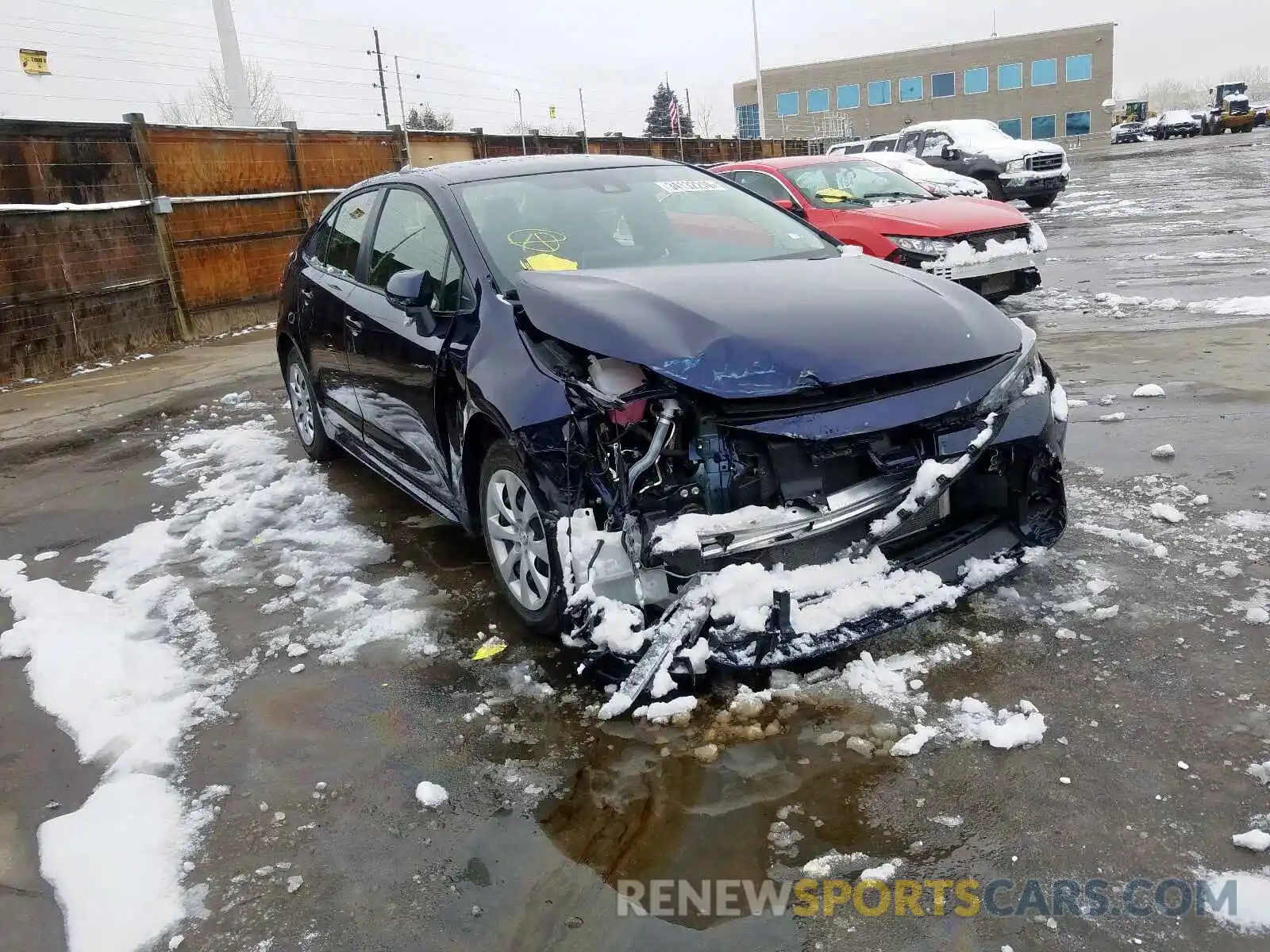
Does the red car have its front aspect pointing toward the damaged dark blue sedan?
no

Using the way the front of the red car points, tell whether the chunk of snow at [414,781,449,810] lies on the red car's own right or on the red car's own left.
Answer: on the red car's own right

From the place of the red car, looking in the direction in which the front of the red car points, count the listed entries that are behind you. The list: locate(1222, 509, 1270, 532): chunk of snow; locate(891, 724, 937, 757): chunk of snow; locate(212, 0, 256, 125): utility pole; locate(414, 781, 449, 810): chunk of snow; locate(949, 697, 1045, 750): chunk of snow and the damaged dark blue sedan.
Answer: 1

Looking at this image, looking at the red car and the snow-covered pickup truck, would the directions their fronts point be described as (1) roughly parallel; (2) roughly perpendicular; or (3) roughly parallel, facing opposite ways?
roughly parallel

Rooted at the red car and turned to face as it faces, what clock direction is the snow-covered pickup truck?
The snow-covered pickup truck is roughly at 8 o'clock from the red car.

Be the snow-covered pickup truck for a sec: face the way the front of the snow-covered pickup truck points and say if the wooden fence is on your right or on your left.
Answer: on your right

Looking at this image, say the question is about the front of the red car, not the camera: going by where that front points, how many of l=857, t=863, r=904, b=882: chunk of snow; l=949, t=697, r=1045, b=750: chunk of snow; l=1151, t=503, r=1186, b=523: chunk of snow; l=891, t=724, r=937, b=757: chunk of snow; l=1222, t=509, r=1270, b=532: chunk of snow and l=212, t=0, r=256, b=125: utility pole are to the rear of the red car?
1

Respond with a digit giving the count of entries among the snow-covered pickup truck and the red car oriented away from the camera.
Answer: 0

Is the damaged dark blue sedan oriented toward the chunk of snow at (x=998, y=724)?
yes

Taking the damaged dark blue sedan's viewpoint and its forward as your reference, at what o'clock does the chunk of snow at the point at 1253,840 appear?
The chunk of snow is roughly at 12 o'clock from the damaged dark blue sedan.

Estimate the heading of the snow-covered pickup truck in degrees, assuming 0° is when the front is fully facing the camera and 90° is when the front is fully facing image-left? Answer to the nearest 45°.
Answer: approximately 315°

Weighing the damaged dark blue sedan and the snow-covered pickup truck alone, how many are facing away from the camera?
0

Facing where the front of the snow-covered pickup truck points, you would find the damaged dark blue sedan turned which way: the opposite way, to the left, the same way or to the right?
the same way

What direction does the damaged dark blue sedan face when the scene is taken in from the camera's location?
facing the viewer and to the right of the viewer

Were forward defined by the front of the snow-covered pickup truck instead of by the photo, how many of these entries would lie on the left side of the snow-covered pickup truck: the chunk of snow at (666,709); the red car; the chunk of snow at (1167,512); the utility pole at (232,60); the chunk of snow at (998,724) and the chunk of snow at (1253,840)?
0

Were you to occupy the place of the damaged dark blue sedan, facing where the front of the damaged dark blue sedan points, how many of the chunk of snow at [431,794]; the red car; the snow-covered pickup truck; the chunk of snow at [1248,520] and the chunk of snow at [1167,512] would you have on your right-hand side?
1

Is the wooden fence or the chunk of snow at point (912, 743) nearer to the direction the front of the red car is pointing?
the chunk of snow

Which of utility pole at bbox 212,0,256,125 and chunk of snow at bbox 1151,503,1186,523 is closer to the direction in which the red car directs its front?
the chunk of snow

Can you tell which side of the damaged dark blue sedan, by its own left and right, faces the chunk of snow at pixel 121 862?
right
